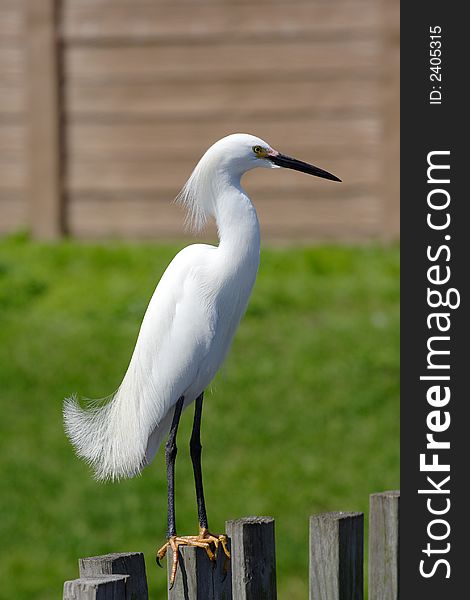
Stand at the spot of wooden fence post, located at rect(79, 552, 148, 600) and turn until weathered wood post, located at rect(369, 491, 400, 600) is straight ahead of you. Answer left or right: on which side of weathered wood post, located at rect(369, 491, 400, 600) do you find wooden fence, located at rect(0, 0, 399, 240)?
left

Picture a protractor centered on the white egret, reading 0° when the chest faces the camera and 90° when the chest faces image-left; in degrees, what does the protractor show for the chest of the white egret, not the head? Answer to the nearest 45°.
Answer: approximately 270°

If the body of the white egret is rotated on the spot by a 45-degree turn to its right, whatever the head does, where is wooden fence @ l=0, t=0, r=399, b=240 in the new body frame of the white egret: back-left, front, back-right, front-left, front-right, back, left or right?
back-left
